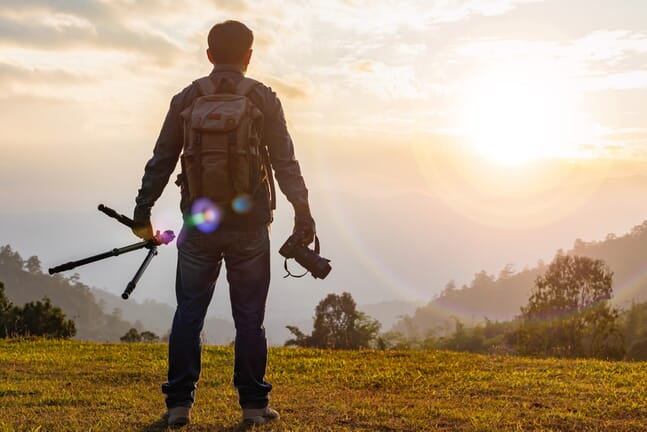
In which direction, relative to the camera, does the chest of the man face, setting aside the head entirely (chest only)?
away from the camera

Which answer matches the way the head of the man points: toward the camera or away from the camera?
away from the camera

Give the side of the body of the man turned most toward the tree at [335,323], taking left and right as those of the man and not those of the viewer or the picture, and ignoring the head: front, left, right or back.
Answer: front

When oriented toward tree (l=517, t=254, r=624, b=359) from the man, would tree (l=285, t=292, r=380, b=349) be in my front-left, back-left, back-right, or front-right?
front-left

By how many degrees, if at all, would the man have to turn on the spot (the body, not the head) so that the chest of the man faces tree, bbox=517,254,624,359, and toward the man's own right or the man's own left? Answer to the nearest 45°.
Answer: approximately 45° to the man's own right

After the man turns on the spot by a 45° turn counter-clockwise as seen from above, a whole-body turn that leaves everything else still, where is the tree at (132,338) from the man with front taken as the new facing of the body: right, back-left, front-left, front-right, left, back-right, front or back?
front-right
